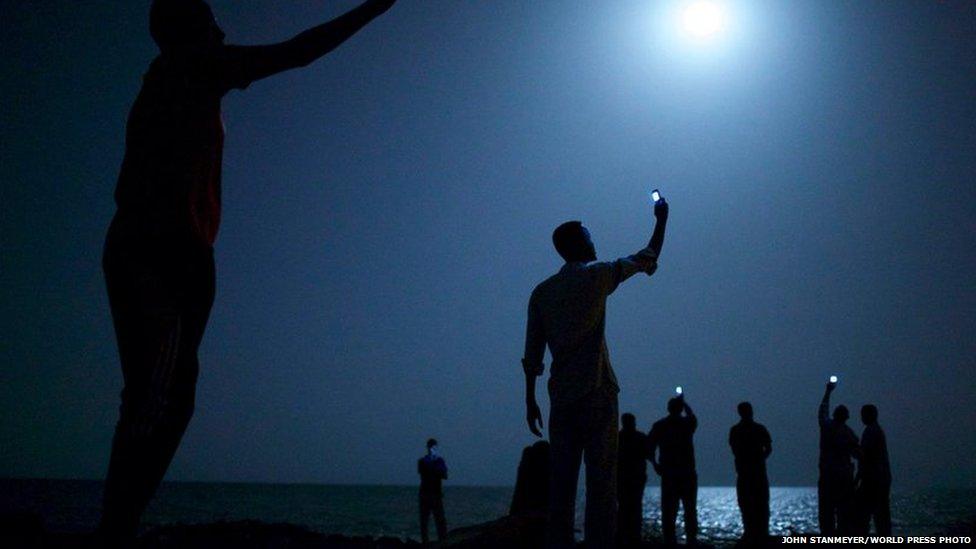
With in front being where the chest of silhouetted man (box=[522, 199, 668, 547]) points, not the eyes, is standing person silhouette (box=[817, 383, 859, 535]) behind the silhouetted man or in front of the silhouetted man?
in front

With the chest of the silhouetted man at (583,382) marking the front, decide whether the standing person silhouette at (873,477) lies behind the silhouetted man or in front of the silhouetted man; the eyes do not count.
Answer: in front

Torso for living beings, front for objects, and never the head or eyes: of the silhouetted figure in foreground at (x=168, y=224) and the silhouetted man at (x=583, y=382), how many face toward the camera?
0

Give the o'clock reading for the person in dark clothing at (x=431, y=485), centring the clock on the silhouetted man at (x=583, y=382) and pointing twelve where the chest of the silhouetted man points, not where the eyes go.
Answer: The person in dark clothing is roughly at 10 o'clock from the silhouetted man.

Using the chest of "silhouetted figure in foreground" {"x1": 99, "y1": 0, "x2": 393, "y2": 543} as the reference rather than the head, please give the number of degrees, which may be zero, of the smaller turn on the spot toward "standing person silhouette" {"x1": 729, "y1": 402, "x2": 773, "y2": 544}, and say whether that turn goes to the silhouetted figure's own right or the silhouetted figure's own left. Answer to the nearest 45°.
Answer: approximately 45° to the silhouetted figure's own left

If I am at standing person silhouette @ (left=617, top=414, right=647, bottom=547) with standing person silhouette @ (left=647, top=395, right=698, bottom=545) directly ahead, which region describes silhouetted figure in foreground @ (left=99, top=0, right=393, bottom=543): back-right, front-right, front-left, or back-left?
back-right

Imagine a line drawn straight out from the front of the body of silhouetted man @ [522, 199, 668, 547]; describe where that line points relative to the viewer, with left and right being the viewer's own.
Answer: facing away from the viewer and to the right of the viewer
